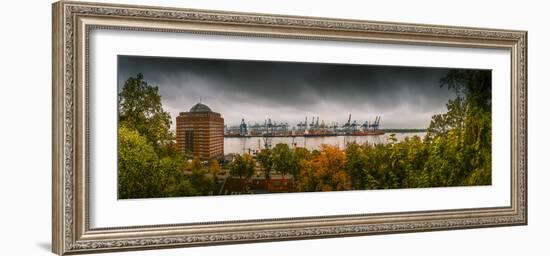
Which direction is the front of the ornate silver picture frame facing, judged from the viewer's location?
facing the viewer and to the right of the viewer
